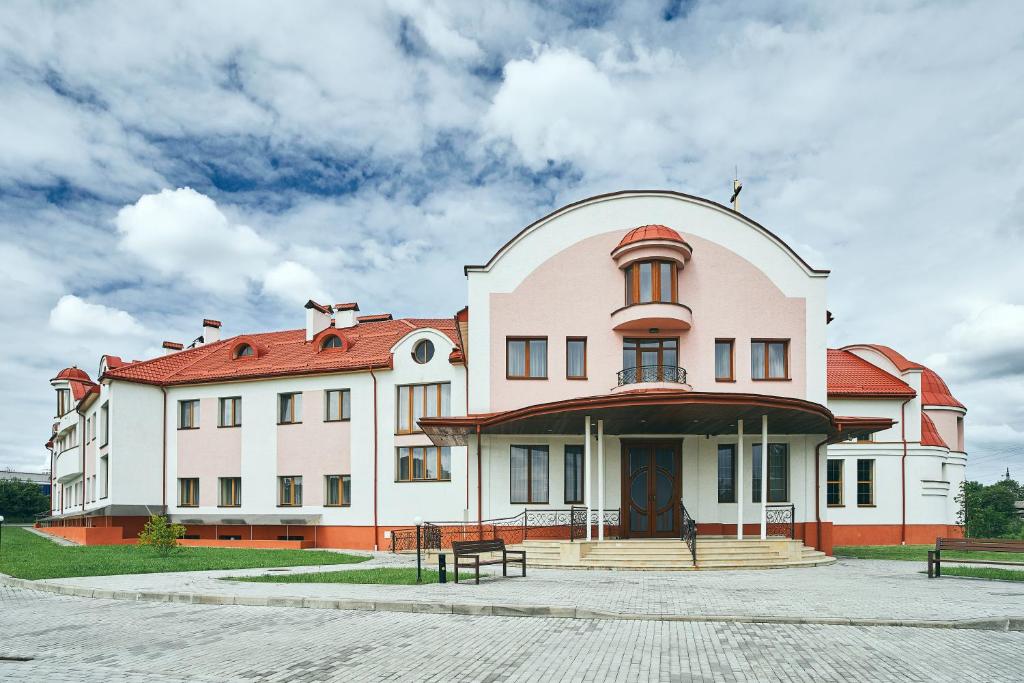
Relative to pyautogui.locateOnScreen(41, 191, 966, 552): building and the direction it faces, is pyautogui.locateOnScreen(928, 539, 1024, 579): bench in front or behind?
in front

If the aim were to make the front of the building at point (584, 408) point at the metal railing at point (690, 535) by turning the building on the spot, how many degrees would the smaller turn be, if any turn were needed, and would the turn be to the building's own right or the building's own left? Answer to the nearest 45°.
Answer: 0° — it already faces it

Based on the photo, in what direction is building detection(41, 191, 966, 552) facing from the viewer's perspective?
toward the camera

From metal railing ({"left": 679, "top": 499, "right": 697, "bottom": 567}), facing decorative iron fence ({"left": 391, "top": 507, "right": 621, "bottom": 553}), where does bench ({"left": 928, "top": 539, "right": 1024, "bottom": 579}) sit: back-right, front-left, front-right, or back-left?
back-right
